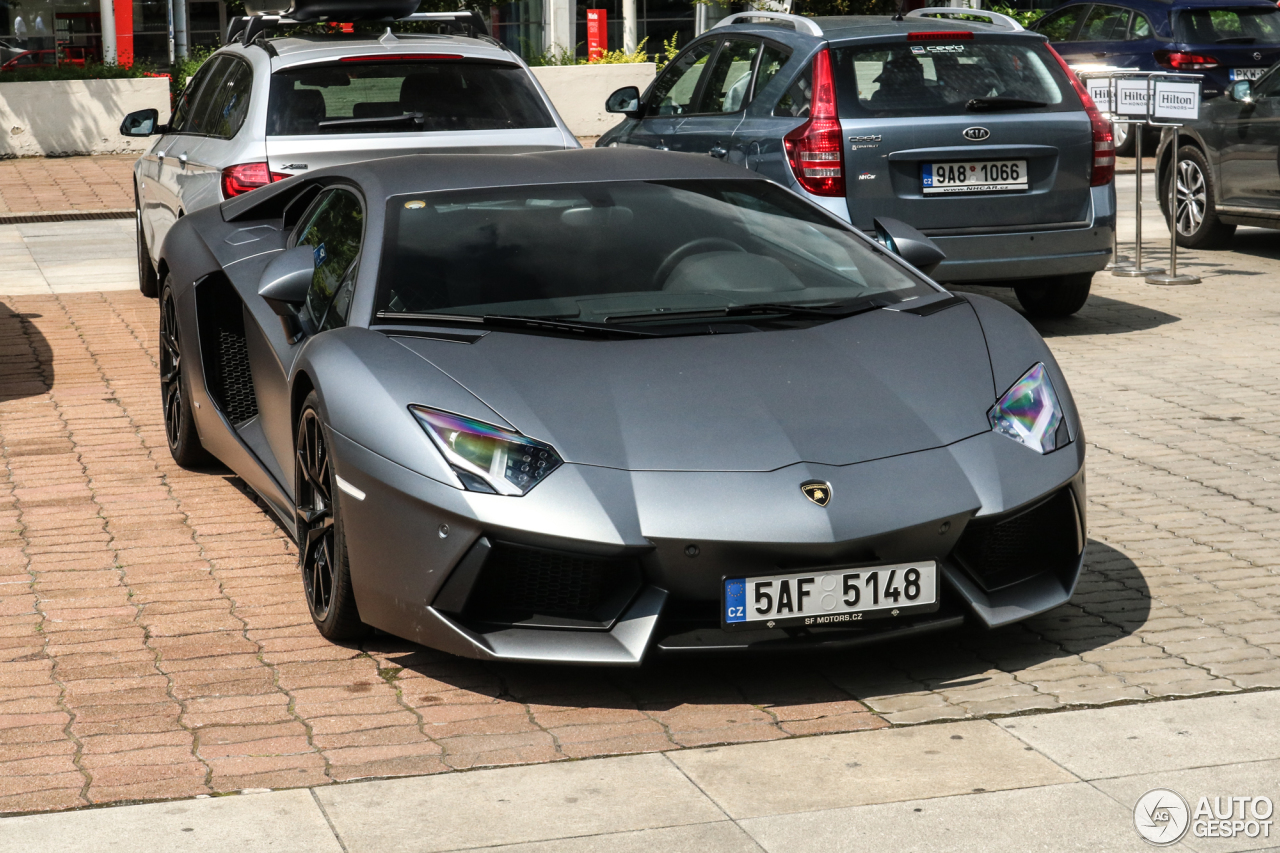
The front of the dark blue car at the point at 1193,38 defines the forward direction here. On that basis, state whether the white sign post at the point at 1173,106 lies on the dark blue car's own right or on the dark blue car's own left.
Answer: on the dark blue car's own left

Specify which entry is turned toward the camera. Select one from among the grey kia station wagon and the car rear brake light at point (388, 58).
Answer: the car rear brake light

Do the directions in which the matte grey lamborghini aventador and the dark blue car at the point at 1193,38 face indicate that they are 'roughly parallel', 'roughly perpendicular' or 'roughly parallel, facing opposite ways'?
roughly parallel, facing opposite ways

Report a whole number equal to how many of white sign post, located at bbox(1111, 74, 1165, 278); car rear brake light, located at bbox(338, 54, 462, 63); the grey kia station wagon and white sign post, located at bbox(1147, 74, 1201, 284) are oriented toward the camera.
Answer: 3

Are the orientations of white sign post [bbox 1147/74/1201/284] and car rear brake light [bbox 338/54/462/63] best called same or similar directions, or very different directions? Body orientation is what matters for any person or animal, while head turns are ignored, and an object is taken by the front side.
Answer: same or similar directions

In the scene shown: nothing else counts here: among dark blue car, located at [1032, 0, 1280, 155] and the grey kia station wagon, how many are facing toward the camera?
0

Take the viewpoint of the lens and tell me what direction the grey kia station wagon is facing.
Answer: facing away from the viewer and to the left of the viewer

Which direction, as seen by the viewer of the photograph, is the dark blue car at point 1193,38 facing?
facing away from the viewer and to the left of the viewer

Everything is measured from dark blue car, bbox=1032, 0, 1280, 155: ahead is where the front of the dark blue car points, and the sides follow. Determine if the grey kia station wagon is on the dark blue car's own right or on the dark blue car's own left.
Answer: on the dark blue car's own left

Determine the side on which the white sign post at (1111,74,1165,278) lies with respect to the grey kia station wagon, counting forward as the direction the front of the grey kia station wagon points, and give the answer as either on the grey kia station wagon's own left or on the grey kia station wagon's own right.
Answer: on the grey kia station wagon's own right

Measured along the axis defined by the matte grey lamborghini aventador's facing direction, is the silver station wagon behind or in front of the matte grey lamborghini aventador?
behind

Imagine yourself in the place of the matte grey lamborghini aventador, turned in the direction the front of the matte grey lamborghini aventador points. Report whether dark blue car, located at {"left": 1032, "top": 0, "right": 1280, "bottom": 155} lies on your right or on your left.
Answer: on your left

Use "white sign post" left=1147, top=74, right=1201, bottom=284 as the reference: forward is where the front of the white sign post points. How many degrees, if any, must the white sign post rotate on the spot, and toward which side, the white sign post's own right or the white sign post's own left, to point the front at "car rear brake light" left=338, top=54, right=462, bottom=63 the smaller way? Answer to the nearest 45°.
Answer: approximately 45° to the white sign post's own right

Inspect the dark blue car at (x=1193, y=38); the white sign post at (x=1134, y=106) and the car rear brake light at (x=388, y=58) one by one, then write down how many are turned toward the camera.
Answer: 2

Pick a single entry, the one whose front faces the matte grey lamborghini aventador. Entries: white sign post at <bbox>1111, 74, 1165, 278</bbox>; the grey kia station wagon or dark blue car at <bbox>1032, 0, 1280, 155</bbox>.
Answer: the white sign post

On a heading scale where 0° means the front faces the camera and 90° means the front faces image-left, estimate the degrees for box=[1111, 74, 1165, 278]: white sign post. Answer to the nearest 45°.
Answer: approximately 0°
